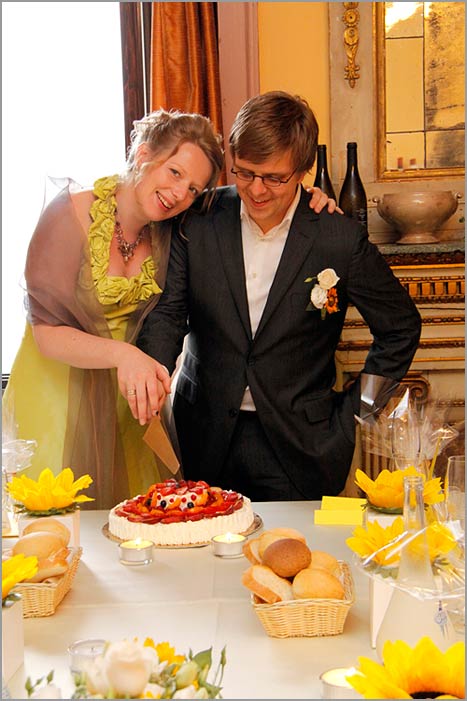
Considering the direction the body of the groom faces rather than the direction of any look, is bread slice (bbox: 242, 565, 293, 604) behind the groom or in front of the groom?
in front

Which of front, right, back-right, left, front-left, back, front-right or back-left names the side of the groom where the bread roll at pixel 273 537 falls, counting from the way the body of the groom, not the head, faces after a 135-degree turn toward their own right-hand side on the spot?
back-left

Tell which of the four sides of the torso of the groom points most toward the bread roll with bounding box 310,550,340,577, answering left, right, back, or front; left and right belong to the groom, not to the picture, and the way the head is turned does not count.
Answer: front

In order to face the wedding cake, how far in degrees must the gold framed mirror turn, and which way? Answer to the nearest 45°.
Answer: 0° — it already faces it

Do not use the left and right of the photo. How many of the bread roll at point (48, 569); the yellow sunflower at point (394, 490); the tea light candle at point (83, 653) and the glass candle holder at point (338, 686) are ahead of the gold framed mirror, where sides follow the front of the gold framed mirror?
4

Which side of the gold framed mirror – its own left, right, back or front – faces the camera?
front

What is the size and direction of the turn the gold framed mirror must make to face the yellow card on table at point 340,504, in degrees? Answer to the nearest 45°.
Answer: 0° — it already faces it

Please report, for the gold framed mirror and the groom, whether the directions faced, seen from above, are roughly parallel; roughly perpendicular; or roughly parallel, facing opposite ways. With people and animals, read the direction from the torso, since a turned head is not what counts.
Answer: roughly parallel

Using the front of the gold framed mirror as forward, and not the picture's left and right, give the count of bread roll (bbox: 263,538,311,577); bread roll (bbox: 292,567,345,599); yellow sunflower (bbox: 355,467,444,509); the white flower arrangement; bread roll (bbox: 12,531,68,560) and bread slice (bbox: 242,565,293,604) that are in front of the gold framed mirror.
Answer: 6

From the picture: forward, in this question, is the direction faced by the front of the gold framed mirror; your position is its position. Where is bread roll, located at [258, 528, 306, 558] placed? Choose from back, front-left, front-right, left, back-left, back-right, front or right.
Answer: front

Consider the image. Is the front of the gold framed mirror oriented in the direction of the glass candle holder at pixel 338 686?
yes

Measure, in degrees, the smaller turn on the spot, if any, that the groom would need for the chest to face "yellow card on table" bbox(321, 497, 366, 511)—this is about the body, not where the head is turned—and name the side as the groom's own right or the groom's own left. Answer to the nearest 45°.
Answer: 0° — they already face it

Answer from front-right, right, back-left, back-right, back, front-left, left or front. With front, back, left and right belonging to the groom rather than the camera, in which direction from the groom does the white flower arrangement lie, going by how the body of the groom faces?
front

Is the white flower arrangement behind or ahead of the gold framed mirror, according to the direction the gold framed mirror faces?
ahead

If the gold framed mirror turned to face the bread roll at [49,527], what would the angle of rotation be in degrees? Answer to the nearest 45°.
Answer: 0° — it already faces it

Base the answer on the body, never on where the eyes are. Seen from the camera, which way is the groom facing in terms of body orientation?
toward the camera
